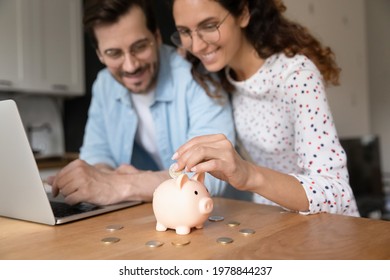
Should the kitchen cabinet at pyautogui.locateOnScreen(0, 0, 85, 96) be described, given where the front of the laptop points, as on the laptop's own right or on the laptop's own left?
on the laptop's own left

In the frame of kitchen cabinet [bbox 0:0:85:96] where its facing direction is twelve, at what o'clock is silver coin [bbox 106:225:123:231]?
The silver coin is roughly at 12 o'clock from the kitchen cabinet.

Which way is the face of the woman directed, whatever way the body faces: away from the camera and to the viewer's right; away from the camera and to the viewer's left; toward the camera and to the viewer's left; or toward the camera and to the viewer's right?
toward the camera and to the viewer's left

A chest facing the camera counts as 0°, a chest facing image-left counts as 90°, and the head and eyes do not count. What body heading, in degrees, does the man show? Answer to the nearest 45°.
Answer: approximately 0°

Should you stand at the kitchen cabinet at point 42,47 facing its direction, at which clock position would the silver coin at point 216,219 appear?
The silver coin is roughly at 12 o'clock from the kitchen cabinet.

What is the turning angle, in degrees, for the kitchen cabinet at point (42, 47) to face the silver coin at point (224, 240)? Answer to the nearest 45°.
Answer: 0° — it already faces it

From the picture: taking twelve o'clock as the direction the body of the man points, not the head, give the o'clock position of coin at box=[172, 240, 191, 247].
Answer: The coin is roughly at 12 o'clock from the man.

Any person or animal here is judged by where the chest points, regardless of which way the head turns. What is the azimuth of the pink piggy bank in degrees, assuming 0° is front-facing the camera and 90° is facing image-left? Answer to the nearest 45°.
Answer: approximately 315°

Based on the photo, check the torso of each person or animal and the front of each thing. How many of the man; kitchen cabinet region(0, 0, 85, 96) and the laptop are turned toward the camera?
2

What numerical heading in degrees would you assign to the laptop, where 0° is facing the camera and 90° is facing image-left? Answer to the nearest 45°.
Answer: approximately 225°

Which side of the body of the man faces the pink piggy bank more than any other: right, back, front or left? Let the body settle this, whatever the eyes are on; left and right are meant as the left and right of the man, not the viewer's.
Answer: front

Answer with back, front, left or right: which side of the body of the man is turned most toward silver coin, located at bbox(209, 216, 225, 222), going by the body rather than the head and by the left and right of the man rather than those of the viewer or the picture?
front

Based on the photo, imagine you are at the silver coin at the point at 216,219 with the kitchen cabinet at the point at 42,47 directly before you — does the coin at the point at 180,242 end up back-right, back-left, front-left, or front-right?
back-left
